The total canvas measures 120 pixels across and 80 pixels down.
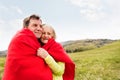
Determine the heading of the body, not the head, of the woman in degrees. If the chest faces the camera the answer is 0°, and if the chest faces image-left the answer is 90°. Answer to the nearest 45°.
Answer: approximately 45°

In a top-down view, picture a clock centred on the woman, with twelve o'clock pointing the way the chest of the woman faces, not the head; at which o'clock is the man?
The man is roughly at 1 o'clock from the woman.
